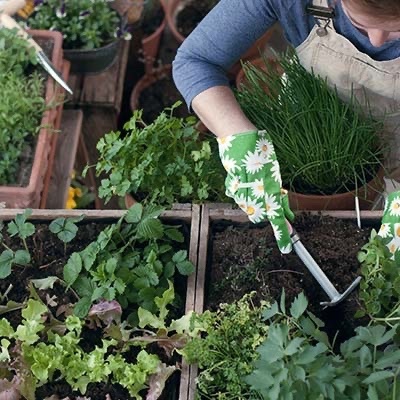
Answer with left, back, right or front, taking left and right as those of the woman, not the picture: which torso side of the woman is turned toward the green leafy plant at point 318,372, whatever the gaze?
front

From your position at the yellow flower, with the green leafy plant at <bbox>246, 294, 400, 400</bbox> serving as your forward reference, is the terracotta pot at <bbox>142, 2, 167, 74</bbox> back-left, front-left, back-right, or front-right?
back-left

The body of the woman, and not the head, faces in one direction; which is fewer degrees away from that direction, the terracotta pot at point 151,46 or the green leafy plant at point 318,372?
the green leafy plant

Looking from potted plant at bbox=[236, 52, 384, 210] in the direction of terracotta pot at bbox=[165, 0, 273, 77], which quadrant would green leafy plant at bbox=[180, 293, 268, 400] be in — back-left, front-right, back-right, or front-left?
back-left

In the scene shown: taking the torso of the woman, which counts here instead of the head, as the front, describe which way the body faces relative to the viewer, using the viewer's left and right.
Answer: facing the viewer
